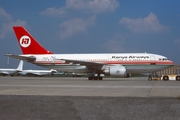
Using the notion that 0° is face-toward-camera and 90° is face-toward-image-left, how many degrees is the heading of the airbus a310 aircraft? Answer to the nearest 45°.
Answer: approximately 270°
